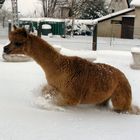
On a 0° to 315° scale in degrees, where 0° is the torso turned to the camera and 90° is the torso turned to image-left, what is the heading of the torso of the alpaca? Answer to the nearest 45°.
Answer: approximately 90°

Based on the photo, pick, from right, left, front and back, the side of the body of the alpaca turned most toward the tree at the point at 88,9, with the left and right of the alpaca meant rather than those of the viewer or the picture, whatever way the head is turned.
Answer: right

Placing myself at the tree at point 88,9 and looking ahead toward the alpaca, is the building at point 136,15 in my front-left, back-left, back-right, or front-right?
front-left

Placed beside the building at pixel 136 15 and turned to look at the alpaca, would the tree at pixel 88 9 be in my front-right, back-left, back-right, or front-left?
back-right
